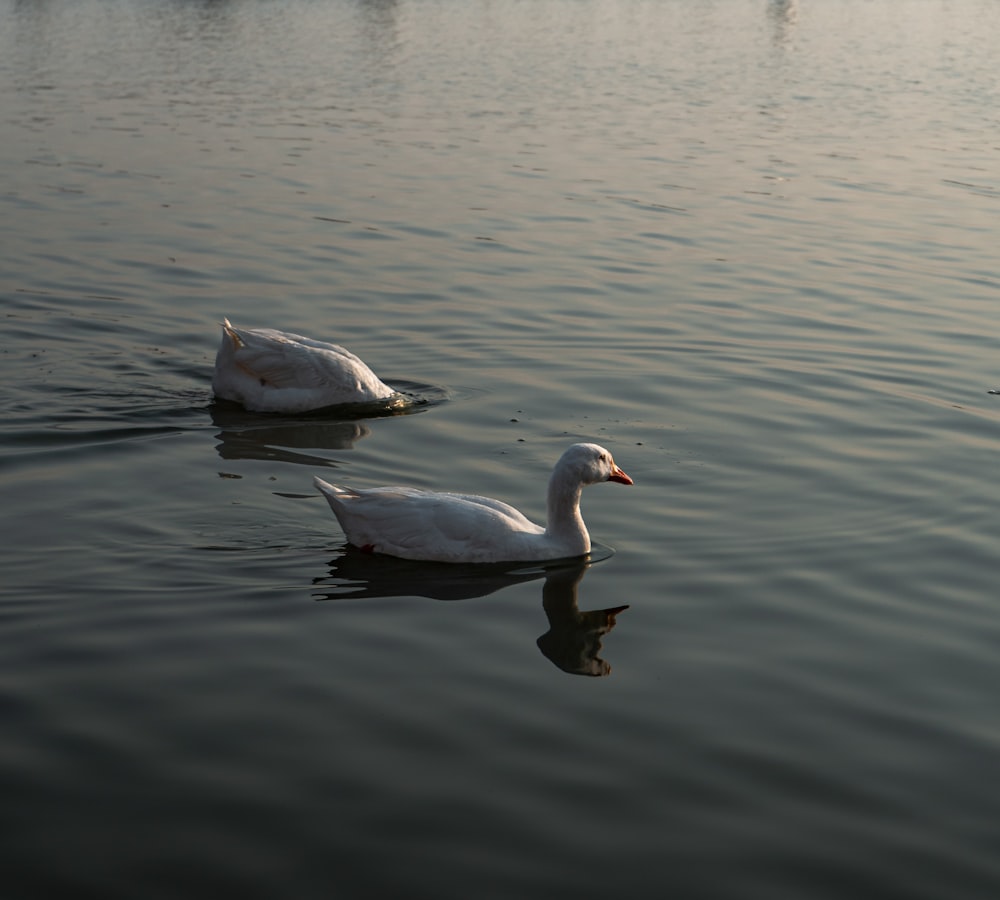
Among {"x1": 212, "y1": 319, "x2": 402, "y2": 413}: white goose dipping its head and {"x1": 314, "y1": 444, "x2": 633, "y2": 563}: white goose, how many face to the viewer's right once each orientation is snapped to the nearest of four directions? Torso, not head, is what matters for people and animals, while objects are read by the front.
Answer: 2

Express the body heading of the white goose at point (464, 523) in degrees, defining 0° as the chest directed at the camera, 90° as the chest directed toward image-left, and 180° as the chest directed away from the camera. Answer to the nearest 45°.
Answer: approximately 270°

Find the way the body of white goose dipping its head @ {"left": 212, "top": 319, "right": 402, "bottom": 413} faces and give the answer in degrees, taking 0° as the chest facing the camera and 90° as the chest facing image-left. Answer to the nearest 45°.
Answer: approximately 270°

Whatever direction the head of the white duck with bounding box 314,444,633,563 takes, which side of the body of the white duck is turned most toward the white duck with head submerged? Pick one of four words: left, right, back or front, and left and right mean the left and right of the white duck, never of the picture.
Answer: left

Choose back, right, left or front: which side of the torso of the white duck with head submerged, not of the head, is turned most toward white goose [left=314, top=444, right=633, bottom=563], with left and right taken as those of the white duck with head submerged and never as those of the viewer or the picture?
right
